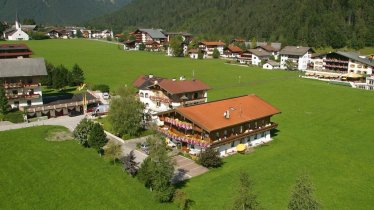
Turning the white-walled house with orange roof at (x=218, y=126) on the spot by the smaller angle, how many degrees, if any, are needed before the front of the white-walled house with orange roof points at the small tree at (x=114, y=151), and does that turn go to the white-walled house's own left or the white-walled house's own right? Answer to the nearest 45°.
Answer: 0° — it already faces it

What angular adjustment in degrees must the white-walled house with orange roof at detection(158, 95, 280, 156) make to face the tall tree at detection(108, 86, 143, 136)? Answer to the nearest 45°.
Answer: approximately 45° to its right

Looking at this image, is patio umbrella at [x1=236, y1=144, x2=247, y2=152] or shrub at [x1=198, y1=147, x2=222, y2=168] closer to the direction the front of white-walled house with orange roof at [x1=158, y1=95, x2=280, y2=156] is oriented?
the shrub

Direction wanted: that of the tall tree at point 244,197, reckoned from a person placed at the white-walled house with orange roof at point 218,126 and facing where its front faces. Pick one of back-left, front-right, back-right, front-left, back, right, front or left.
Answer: front-left

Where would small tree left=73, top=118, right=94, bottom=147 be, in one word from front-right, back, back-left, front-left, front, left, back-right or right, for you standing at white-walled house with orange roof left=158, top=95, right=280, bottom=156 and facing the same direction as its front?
front-right

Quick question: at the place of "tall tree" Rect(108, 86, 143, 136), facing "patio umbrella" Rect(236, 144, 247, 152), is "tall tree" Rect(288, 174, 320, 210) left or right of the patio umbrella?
right

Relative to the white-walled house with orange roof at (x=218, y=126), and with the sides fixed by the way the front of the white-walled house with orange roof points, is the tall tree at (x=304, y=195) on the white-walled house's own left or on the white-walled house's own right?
on the white-walled house's own left

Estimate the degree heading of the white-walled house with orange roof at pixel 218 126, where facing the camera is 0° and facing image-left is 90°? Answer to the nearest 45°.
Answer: approximately 45°
